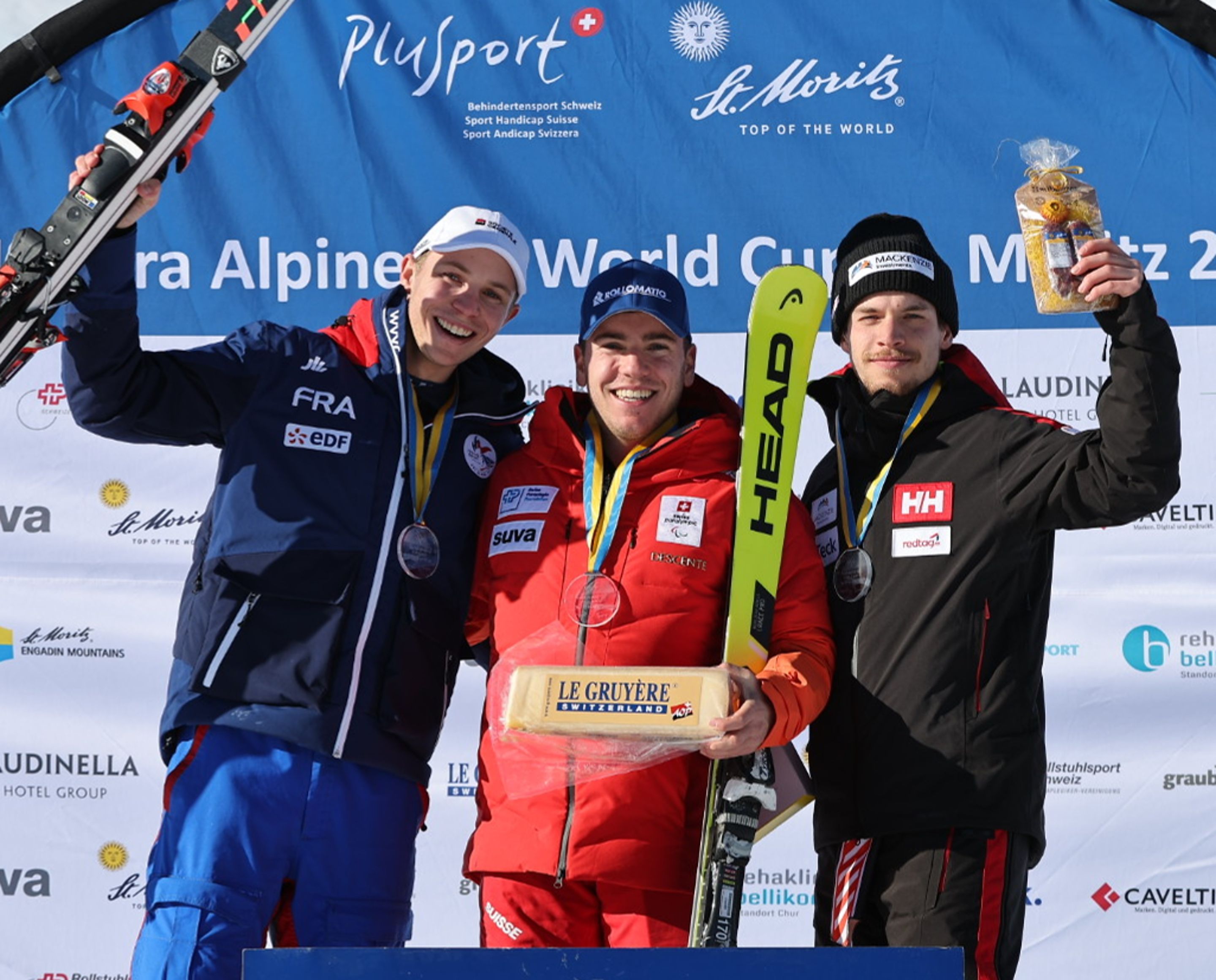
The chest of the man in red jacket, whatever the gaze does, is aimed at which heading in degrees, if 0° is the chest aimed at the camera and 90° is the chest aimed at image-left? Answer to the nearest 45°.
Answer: approximately 0°

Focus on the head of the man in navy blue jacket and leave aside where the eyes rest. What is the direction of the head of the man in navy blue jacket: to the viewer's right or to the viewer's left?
to the viewer's right

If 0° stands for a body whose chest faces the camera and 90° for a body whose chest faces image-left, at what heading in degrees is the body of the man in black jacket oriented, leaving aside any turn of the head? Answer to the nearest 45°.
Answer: approximately 45°

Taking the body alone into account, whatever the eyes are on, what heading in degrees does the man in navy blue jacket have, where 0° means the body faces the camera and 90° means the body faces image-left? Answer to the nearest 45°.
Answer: approximately 315°
